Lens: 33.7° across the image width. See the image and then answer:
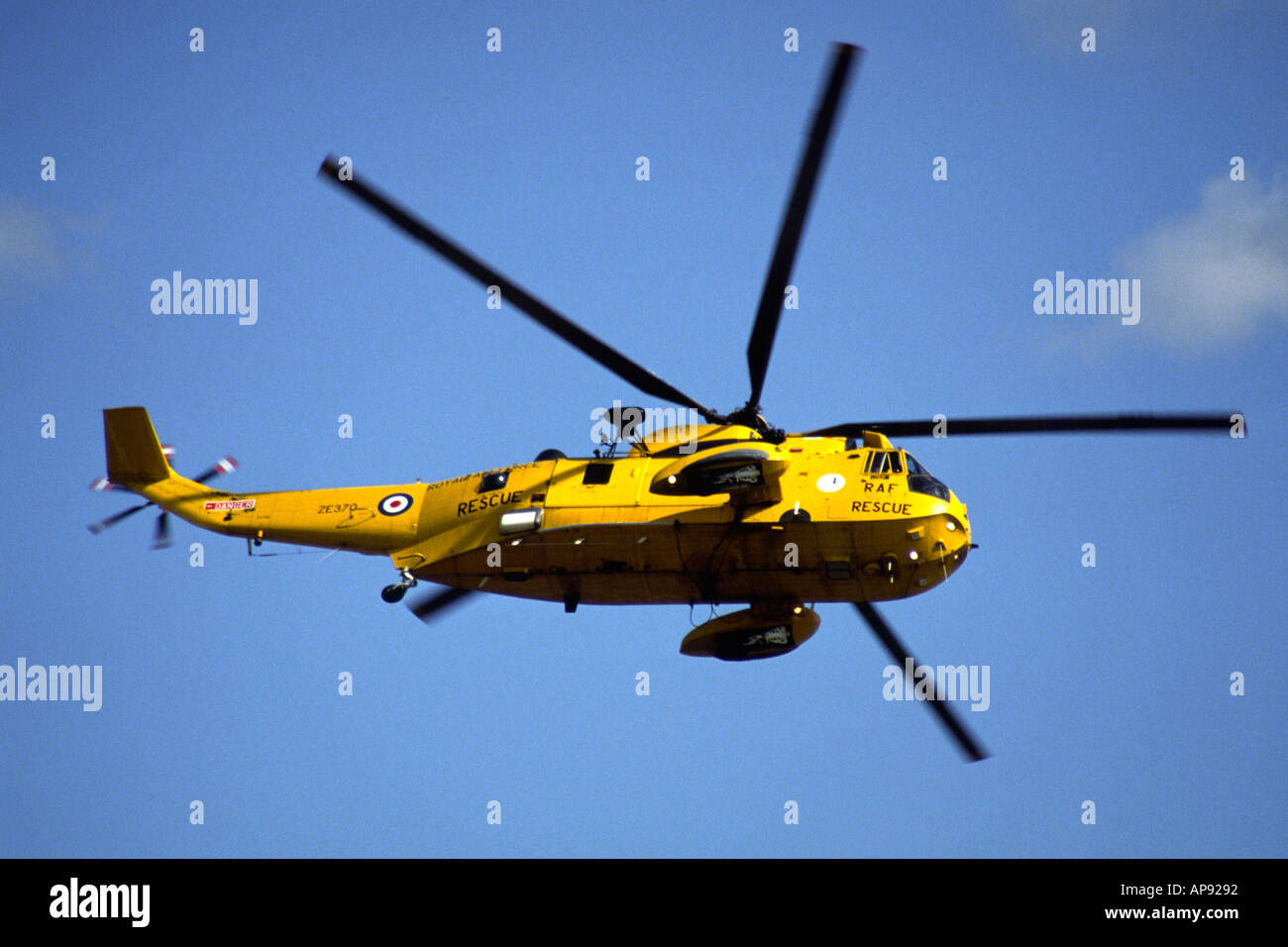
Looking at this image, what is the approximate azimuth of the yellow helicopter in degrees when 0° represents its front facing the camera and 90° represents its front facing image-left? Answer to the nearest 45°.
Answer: approximately 270°
